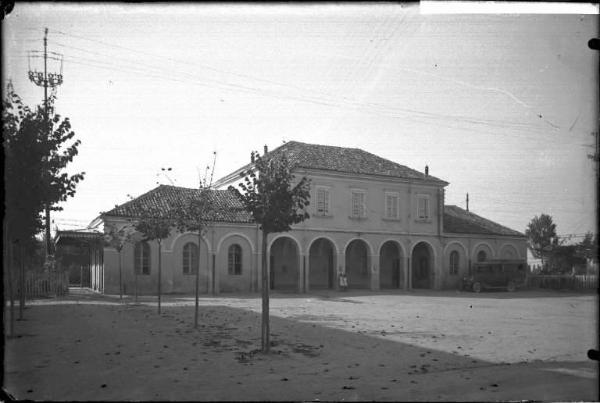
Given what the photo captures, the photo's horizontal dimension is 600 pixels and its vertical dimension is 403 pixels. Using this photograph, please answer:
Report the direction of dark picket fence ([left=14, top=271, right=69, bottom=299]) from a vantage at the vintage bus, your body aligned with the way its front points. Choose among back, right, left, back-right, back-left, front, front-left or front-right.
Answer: front-left

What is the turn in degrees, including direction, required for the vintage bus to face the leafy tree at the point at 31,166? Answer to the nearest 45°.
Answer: approximately 90° to its left

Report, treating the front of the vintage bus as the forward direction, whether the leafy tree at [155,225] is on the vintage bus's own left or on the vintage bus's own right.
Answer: on the vintage bus's own left

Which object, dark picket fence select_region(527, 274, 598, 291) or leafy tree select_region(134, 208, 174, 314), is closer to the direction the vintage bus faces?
the leafy tree

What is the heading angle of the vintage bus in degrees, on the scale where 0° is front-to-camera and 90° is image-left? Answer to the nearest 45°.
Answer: approximately 90°

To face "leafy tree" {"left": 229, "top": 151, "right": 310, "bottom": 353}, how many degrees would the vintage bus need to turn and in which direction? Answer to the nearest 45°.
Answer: approximately 90° to its left
